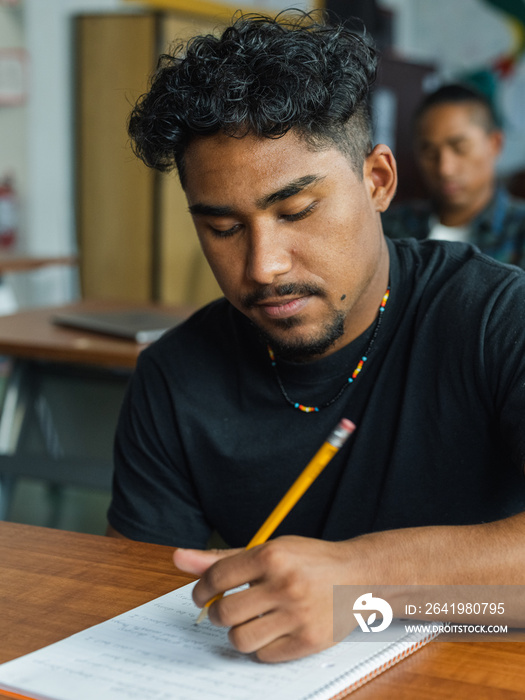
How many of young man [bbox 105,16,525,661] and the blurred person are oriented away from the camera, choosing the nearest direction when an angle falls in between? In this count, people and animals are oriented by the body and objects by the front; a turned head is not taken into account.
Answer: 0

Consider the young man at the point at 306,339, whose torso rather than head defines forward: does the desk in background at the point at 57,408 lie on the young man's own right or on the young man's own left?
on the young man's own right

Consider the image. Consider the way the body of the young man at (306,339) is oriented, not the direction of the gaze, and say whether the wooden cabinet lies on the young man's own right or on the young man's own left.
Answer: on the young man's own right

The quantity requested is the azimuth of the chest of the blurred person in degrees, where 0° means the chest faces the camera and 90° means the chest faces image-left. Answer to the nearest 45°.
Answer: approximately 45°

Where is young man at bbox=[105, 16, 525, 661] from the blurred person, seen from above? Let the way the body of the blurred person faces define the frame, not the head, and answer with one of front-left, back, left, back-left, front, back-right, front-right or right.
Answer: front-left

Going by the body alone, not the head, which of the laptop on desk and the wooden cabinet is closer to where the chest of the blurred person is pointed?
the laptop on desk

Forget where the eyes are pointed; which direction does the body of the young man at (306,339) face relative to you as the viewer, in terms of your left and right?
facing the viewer and to the left of the viewer

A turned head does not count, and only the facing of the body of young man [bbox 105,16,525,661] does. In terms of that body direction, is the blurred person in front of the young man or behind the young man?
behind

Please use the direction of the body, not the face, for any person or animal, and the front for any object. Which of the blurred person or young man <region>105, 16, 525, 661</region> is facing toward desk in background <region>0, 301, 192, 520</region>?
the blurred person

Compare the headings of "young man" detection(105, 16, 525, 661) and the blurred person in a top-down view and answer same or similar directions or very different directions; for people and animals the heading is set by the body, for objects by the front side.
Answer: same or similar directions

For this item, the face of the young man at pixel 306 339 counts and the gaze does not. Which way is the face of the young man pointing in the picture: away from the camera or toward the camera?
toward the camera

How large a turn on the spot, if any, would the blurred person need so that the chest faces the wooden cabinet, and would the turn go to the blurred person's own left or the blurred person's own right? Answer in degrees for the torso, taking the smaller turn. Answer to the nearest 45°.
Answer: approximately 90° to the blurred person's own right
